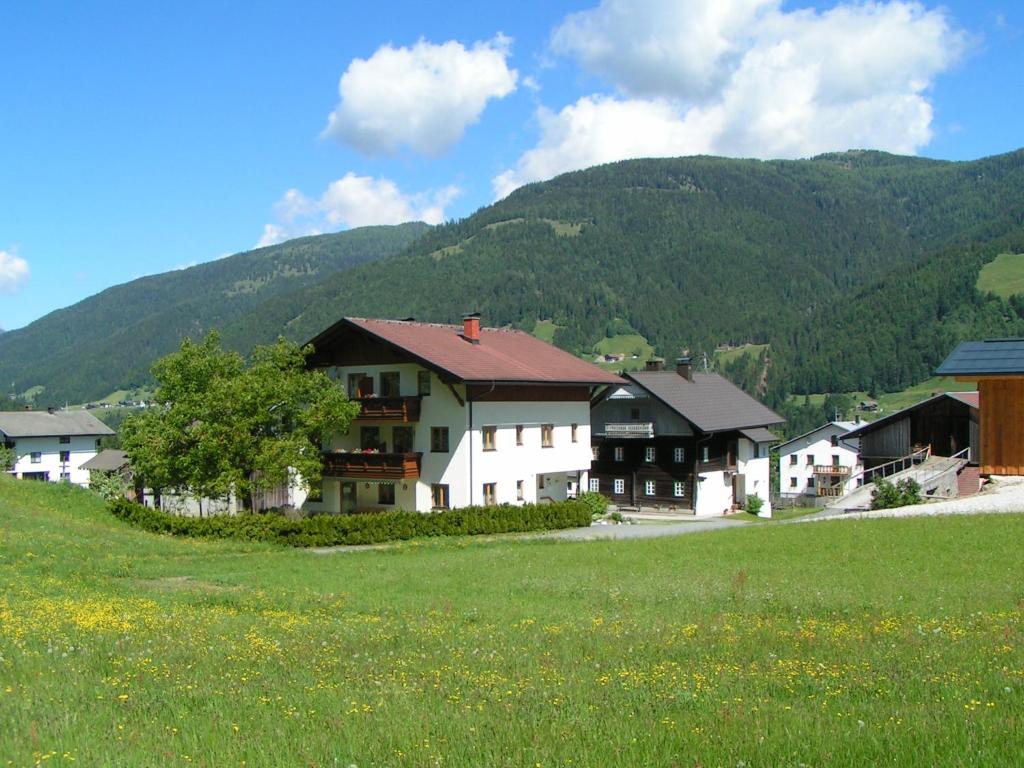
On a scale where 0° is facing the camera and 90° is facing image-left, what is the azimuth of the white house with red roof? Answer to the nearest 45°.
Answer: approximately 45°

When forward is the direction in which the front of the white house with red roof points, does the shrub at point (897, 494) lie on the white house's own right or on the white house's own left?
on the white house's own left

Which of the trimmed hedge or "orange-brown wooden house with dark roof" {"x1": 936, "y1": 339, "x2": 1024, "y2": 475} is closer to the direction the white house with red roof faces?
the trimmed hedge

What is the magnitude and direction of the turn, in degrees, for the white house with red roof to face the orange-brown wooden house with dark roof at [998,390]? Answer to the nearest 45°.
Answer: approximately 90° to its left
